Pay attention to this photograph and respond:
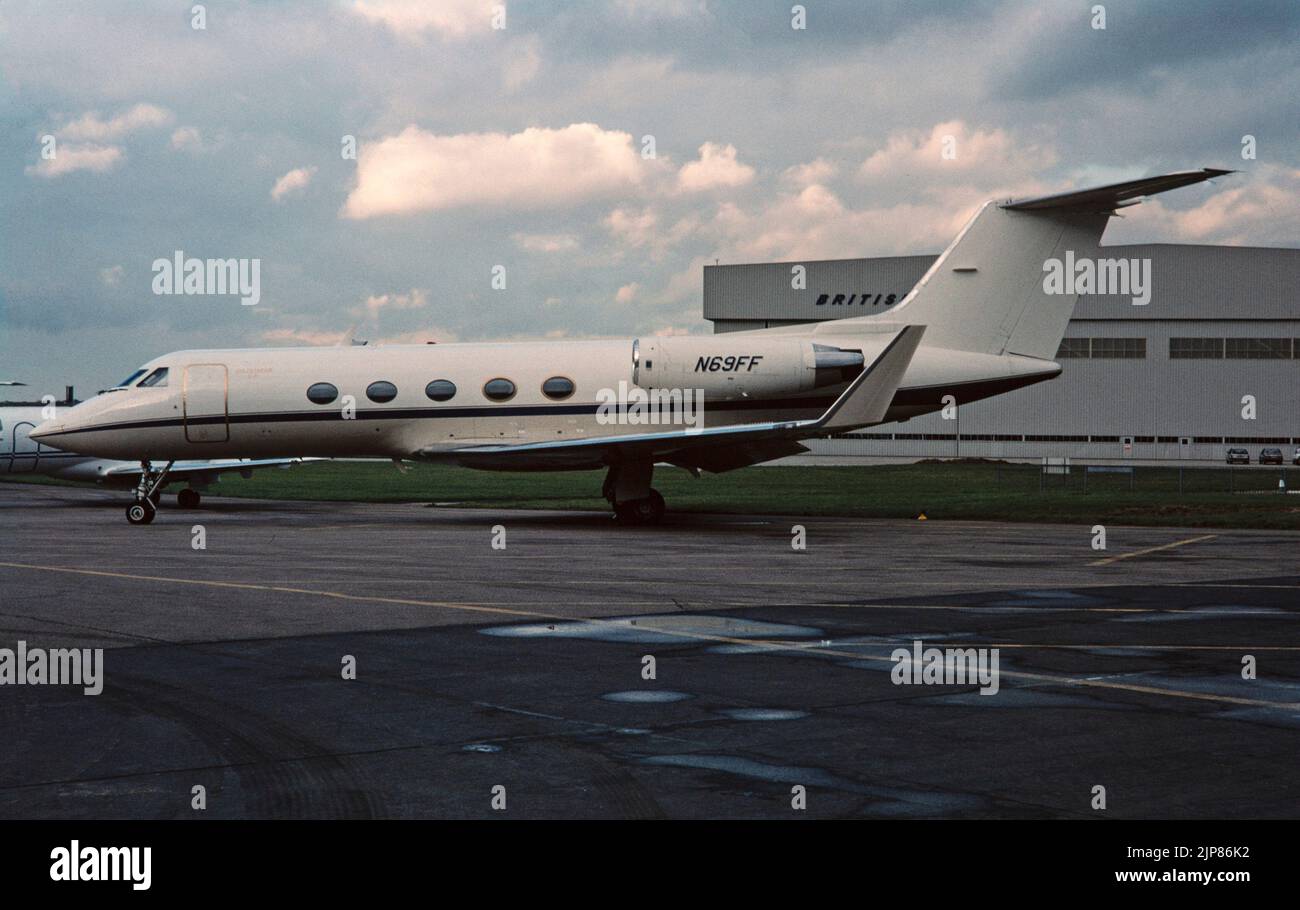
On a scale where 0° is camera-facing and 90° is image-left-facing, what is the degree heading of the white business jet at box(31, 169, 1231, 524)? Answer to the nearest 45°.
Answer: approximately 90°
